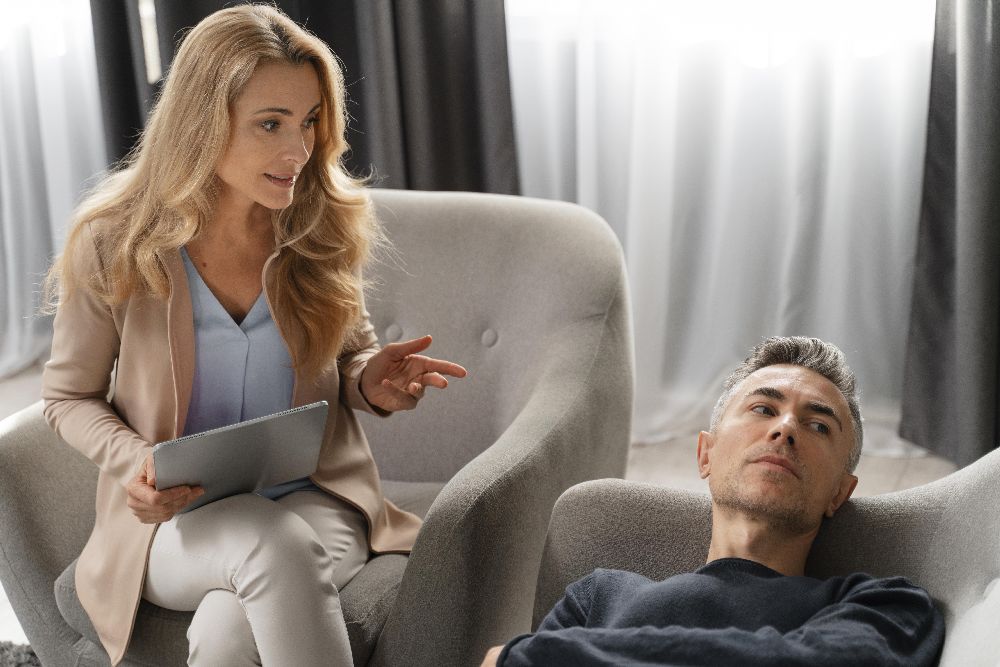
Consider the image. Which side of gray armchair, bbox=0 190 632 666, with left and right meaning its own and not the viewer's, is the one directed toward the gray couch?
left

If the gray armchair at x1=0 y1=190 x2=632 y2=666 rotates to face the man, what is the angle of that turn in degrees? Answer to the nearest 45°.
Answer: approximately 90° to its left

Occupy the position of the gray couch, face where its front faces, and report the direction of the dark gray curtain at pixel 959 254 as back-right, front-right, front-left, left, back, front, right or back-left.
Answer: back

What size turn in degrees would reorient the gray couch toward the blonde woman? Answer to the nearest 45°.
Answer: approximately 90° to its right

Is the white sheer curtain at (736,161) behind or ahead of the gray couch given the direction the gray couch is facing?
behind

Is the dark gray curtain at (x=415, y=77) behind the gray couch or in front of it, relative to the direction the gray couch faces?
behind
